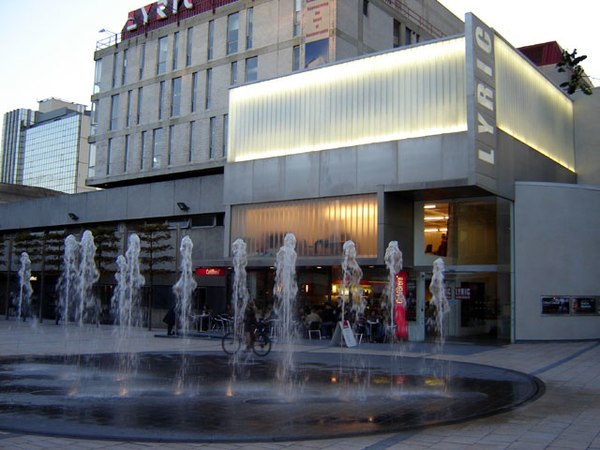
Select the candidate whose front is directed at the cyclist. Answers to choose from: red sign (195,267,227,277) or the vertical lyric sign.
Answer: the red sign

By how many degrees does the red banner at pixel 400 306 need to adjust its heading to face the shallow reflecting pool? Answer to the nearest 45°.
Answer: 0° — it already faces it

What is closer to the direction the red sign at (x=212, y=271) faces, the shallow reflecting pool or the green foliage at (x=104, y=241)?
the shallow reflecting pool

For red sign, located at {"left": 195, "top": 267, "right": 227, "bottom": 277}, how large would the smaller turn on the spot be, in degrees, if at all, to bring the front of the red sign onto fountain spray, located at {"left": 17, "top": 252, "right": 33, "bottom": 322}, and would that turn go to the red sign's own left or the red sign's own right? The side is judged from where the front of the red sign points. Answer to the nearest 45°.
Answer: approximately 135° to the red sign's own right

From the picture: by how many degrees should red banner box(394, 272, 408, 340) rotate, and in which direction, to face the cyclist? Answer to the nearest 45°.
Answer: approximately 45° to its right

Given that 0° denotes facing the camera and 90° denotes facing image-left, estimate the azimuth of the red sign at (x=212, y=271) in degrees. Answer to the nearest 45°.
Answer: approximately 0°

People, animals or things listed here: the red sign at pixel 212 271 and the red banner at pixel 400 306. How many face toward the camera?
2
